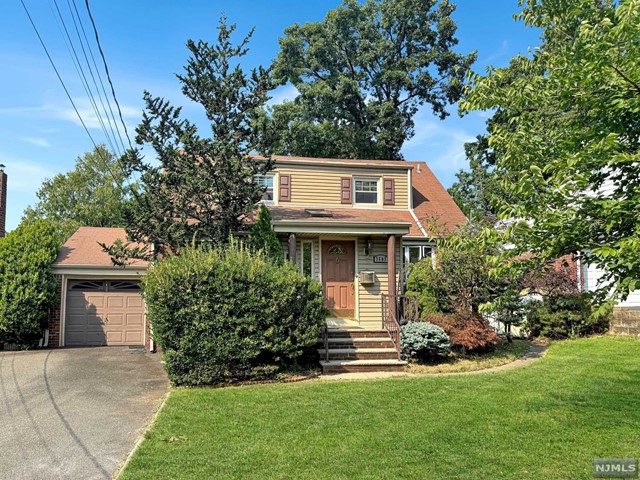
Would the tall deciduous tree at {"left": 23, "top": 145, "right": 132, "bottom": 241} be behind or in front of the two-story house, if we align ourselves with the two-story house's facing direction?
behind

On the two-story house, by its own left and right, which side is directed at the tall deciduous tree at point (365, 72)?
back

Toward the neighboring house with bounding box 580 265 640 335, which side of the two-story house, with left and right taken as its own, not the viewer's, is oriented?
left

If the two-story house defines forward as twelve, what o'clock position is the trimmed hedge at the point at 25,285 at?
The trimmed hedge is roughly at 3 o'clock from the two-story house.

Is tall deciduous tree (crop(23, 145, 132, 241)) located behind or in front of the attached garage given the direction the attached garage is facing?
behind

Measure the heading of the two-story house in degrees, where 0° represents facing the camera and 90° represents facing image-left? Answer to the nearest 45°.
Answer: approximately 0°

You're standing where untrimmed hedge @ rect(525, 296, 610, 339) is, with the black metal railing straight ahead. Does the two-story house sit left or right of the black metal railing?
right

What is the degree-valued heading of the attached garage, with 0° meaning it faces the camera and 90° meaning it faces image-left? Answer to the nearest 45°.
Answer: approximately 0°

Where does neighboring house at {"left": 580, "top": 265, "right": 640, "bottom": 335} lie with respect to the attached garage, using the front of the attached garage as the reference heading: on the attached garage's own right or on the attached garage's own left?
on the attached garage's own left

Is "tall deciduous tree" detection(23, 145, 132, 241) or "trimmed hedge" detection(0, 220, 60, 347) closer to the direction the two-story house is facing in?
the trimmed hedge
